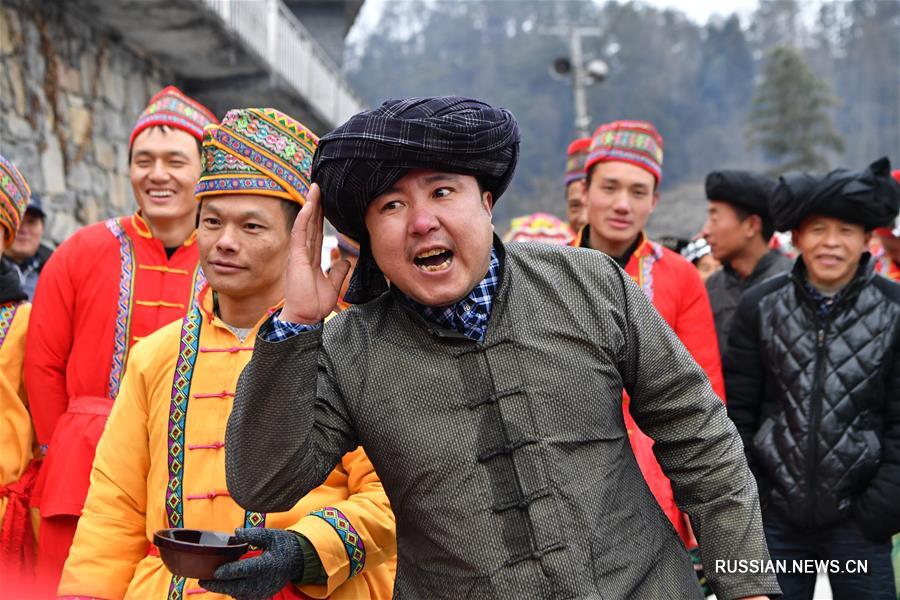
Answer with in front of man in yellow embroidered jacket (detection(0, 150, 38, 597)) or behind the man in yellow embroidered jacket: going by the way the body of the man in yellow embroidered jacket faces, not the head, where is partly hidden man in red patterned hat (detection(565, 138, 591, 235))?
behind

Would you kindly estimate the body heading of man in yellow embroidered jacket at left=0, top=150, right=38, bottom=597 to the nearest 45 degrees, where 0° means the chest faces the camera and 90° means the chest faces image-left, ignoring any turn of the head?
approximately 45°

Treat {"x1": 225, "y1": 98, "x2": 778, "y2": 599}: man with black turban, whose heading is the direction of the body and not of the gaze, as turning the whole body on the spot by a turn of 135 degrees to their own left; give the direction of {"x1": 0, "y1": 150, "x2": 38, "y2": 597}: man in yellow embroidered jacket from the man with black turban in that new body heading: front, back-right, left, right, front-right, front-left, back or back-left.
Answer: left

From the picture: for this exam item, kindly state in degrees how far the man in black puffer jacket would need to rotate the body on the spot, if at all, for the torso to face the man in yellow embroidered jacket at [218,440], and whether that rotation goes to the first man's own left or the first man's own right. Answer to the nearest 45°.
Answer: approximately 45° to the first man's own right

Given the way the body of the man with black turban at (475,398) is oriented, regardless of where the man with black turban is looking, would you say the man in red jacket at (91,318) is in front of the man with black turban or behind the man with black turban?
behind

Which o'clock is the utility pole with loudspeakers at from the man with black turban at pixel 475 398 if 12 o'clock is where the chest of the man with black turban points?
The utility pole with loudspeakers is roughly at 6 o'clock from the man with black turban.

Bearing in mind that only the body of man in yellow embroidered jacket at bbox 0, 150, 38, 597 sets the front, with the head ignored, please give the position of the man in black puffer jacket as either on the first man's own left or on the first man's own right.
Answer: on the first man's own left

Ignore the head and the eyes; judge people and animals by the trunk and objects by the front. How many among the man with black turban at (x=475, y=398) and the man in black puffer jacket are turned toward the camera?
2

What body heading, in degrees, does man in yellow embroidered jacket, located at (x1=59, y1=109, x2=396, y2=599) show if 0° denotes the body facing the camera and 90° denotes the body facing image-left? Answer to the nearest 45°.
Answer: approximately 45°

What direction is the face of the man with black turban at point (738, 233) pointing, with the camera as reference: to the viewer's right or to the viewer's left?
to the viewer's left

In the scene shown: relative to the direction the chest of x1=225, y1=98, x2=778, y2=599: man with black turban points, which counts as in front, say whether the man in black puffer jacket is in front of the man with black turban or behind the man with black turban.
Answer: behind

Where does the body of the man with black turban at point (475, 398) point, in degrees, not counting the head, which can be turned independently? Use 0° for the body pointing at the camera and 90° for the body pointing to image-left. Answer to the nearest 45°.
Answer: approximately 0°
